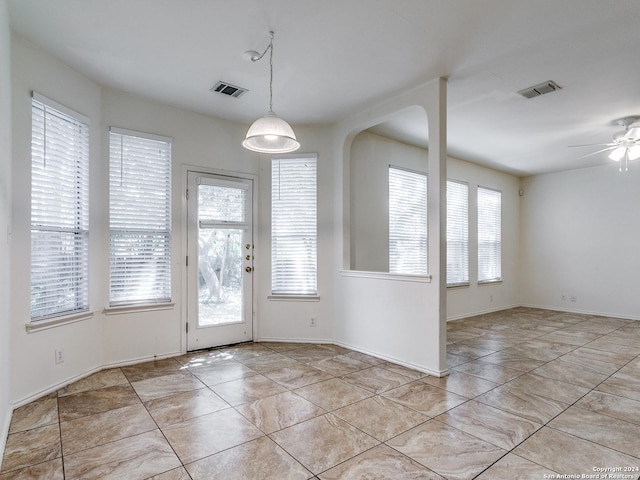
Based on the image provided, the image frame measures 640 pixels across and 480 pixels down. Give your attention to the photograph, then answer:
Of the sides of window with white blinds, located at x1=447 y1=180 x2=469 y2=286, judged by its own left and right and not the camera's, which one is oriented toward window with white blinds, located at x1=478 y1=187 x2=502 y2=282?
left

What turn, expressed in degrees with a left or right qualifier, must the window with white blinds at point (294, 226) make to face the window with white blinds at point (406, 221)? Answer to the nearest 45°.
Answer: approximately 135° to its left

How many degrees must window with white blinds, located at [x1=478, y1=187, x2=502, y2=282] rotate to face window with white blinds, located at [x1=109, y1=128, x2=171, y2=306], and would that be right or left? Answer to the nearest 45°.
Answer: approximately 90° to its right

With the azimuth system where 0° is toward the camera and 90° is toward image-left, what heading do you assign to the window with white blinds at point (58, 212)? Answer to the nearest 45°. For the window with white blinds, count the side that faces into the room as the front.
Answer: approximately 315°

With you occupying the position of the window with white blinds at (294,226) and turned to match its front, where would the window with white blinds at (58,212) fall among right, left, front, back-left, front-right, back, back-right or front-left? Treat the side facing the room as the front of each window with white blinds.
front-right

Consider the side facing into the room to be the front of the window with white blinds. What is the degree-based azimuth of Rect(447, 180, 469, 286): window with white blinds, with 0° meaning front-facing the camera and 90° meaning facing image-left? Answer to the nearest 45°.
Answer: approximately 315°

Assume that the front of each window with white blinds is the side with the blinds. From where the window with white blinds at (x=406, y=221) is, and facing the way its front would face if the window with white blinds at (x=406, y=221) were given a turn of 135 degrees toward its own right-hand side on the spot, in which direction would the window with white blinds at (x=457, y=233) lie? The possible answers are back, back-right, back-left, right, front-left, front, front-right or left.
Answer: back-right

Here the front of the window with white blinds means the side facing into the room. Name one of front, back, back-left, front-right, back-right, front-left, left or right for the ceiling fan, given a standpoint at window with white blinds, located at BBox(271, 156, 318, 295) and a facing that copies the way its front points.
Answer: left

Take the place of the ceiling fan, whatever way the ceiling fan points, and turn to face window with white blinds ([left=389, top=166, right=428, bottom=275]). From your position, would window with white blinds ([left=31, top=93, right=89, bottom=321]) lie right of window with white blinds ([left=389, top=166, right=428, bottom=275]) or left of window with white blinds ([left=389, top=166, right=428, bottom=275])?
left

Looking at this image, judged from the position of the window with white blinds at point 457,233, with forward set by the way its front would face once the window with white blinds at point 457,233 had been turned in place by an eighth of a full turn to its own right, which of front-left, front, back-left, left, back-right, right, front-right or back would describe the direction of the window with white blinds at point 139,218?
front-right

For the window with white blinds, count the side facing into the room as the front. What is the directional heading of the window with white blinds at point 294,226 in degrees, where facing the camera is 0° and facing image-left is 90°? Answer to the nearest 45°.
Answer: approximately 0°
